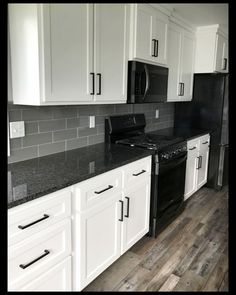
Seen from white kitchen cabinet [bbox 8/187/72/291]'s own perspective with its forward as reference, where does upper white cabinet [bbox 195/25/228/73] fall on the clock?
The upper white cabinet is roughly at 9 o'clock from the white kitchen cabinet.

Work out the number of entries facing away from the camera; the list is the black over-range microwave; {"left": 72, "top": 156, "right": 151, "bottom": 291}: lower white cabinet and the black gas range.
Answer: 0

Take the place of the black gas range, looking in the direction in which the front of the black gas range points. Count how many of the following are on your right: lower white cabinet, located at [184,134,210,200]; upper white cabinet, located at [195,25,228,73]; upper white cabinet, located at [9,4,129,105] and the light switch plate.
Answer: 2

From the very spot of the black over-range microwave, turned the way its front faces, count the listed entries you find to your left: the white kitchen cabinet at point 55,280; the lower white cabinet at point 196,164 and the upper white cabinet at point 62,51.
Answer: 1

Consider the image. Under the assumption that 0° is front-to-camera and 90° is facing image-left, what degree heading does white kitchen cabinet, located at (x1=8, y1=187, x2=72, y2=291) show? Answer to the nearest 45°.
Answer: approximately 315°

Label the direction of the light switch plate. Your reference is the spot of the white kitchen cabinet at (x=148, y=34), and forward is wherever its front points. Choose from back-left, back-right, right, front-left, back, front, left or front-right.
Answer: right

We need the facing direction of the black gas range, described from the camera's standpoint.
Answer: facing the viewer and to the right of the viewer

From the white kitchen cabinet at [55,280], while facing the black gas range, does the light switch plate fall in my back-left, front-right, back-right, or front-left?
front-left

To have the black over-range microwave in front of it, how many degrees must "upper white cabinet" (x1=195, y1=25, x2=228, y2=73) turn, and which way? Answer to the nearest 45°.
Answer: approximately 90° to its right

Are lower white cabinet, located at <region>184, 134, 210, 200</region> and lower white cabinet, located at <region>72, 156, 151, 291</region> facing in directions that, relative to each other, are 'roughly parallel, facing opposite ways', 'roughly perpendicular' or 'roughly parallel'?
roughly parallel
